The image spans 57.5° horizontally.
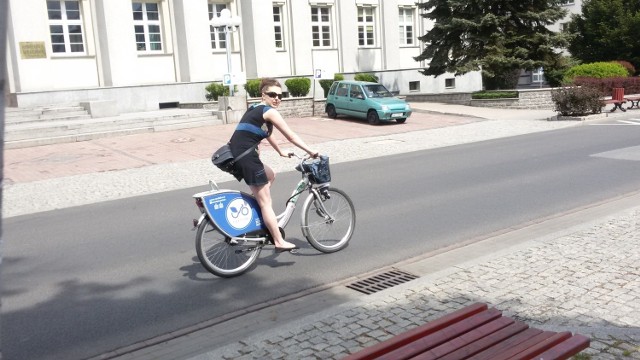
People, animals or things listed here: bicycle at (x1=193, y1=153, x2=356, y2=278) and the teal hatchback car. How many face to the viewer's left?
0

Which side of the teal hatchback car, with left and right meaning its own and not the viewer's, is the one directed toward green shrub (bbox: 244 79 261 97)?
back

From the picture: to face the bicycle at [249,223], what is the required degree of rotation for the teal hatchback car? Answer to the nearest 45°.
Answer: approximately 45° to its right

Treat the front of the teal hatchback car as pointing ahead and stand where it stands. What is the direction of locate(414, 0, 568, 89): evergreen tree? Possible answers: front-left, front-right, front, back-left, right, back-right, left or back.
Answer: left

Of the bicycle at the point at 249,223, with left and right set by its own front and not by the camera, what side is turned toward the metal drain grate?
right

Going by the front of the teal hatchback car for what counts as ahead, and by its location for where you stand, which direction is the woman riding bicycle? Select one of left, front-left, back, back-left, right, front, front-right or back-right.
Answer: front-right

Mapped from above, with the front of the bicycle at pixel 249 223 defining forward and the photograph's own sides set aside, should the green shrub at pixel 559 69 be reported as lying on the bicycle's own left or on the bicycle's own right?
on the bicycle's own left

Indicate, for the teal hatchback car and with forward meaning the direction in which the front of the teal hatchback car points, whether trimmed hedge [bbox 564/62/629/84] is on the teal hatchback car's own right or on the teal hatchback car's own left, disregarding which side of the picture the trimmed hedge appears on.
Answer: on the teal hatchback car's own left

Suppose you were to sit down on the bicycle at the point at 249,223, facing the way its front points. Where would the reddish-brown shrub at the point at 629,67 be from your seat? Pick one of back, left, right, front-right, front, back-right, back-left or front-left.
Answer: front-left

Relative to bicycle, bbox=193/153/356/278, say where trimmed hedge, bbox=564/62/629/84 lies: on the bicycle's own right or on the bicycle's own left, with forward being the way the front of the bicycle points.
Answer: on the bicycle's own left

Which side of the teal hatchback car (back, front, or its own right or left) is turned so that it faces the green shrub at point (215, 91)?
back

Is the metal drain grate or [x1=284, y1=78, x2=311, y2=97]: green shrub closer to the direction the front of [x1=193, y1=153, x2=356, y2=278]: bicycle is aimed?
the metal drain grate

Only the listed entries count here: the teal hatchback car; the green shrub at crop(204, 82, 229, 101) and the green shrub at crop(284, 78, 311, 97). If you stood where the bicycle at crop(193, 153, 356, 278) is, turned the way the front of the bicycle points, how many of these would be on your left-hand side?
3

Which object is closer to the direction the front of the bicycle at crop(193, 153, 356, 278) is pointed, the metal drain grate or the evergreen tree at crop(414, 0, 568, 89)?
the metal drain grate

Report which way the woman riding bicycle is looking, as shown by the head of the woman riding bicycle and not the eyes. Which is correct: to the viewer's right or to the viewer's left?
to the viewer's right

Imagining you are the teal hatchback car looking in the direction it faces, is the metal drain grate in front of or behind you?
in front

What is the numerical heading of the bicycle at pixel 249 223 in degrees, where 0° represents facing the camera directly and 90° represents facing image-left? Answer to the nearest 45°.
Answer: approximately 270°

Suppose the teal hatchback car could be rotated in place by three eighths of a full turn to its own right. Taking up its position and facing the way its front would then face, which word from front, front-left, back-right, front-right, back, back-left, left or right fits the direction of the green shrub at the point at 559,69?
back-right

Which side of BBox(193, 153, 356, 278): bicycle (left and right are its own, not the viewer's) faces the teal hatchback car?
left
